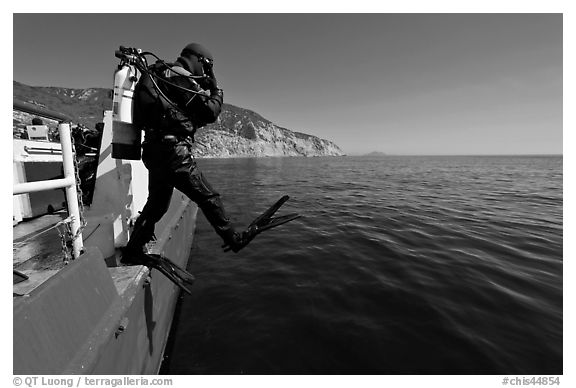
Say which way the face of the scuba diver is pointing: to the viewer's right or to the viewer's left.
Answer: to the viewer's right

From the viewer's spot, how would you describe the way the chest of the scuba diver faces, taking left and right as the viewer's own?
facing to the right of the viewer
